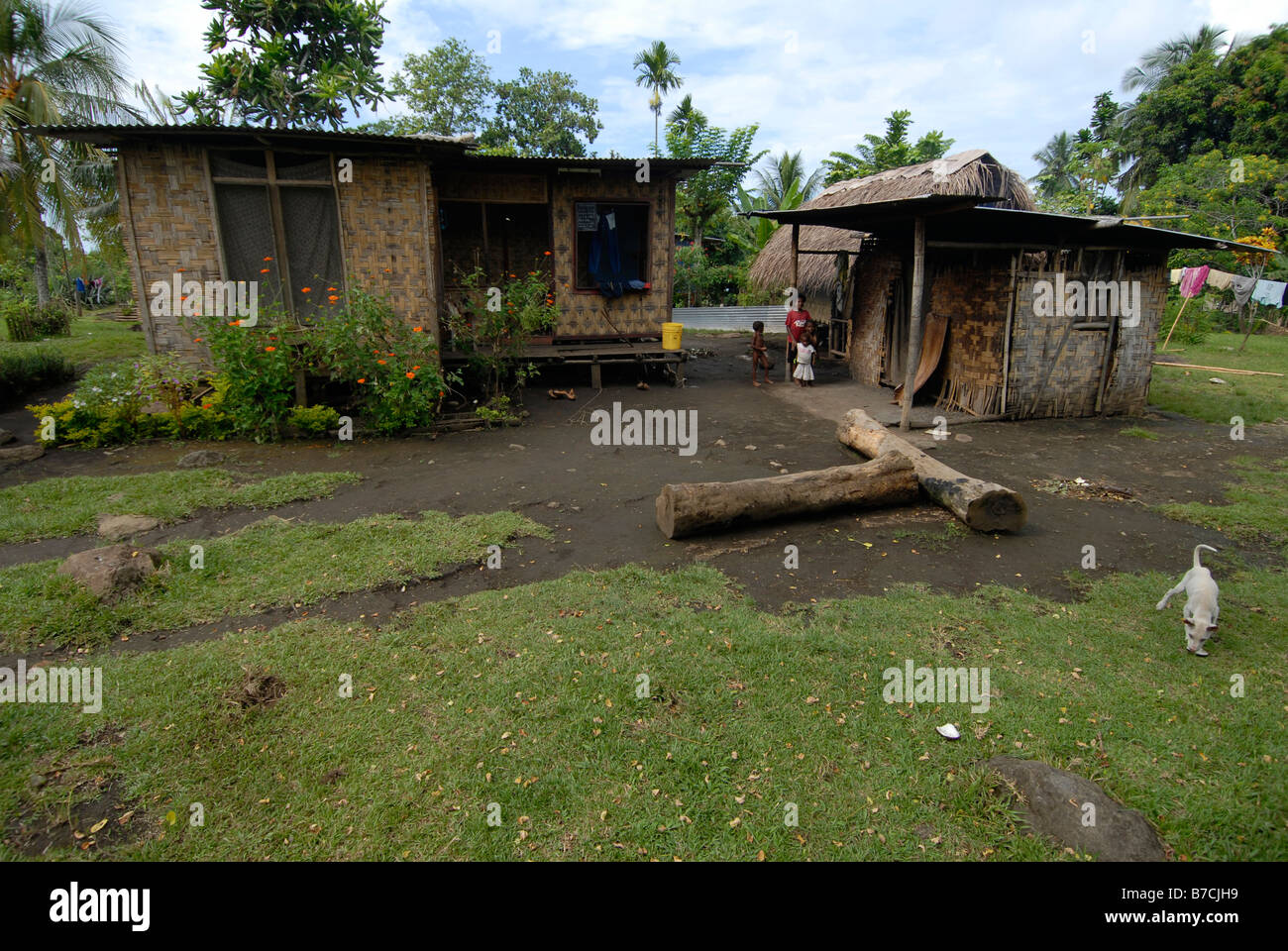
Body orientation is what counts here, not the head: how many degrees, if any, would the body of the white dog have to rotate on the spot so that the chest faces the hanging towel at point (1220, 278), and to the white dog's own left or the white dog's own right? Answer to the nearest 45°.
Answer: approximately 180°

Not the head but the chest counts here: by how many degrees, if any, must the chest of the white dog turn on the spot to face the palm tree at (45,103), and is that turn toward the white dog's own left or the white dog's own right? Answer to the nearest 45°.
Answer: approximately 90° to the white dog's own right

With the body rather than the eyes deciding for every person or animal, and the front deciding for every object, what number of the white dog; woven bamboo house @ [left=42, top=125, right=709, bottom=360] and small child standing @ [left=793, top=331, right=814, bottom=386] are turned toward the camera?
3

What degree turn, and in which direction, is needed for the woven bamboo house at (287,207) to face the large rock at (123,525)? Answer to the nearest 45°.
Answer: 0° — it already faces it

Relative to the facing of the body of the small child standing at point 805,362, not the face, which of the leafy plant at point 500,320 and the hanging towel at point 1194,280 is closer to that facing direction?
the leafy plant

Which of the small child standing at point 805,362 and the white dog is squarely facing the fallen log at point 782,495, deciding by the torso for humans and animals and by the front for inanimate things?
the small child standing

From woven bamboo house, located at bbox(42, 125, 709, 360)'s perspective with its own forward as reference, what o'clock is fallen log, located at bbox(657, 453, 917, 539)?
The fallen log is roughly at 11 o'clock from the woven bamboo house.

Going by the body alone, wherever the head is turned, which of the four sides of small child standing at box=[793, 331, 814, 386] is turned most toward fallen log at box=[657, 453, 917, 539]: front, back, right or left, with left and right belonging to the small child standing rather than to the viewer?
front

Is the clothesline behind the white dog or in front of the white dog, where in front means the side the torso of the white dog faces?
behind
